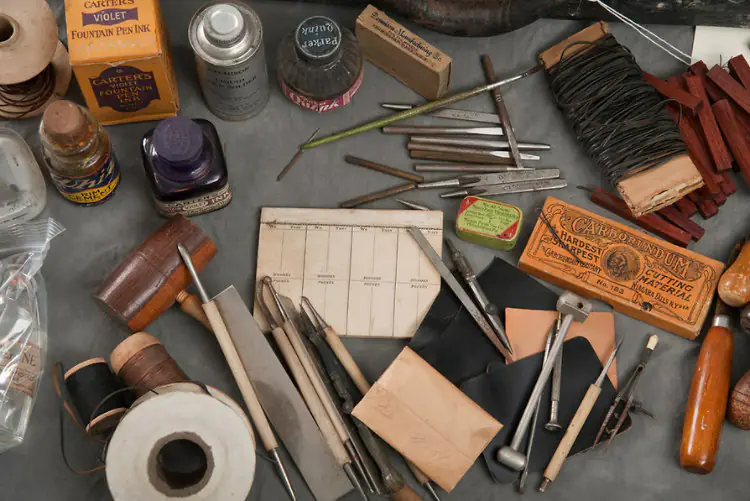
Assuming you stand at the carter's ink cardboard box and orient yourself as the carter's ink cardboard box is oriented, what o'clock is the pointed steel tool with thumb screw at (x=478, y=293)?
The pointed steel tool with thumb screw is roughly at 10 o'clock from the carter's ink cardboard box.

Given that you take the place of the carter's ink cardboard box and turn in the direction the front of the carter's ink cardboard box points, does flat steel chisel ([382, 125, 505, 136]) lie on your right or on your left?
on your left

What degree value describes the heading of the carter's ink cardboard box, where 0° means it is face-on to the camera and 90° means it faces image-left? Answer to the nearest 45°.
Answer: approximately 0°

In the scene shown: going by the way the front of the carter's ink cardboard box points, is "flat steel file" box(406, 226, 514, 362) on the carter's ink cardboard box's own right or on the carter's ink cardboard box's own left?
on the carter's ink cardboard box's own left

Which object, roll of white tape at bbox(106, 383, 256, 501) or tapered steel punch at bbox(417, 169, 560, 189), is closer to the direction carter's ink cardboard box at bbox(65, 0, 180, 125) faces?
the roll of white tape

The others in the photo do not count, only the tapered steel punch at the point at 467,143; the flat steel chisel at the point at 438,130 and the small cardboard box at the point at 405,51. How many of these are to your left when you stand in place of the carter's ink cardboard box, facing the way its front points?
3

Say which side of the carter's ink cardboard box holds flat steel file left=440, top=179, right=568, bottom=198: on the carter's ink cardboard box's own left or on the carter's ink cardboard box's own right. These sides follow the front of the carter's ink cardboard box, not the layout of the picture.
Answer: on the carter's ink cardboard box's own left
